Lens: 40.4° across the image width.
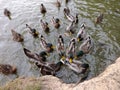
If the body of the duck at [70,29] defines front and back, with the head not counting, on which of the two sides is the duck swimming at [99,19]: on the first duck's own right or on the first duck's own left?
on the first duck's own left

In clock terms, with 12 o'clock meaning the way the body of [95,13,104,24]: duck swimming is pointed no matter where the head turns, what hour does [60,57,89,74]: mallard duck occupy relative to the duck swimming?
The mallard duck is roughly at 11 o'clock from the duck swimming.

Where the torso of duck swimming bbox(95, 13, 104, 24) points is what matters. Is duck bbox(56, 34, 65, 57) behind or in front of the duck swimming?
in front

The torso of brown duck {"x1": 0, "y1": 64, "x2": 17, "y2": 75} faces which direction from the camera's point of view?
to the viewer's right

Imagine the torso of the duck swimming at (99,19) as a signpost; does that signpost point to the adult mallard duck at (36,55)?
yes

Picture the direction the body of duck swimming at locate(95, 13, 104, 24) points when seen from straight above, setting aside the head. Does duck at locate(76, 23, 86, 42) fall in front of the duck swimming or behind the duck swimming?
in front

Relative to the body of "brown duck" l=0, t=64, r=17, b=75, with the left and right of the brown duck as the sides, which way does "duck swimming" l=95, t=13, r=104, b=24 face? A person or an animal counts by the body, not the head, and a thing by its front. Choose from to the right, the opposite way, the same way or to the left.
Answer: the opposite way

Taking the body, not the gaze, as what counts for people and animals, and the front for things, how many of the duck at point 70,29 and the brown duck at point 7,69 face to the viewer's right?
1

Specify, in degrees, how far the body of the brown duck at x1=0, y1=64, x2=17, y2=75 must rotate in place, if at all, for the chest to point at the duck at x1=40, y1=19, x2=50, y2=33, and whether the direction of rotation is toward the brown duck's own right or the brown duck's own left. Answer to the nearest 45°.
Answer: approximately 45° to the brown duck's own left

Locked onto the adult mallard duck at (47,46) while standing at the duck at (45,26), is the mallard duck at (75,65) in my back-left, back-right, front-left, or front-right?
front-left

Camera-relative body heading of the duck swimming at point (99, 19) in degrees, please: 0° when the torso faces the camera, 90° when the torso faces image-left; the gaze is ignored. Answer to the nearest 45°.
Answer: approximately 45°

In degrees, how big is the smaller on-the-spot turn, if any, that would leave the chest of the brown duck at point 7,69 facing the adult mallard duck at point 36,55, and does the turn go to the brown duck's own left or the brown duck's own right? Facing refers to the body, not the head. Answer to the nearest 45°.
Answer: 0° — it already faces it

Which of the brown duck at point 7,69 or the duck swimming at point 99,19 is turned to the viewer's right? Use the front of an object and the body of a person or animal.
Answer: the brown duck

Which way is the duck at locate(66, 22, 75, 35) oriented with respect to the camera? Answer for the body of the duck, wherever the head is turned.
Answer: toward the camera
